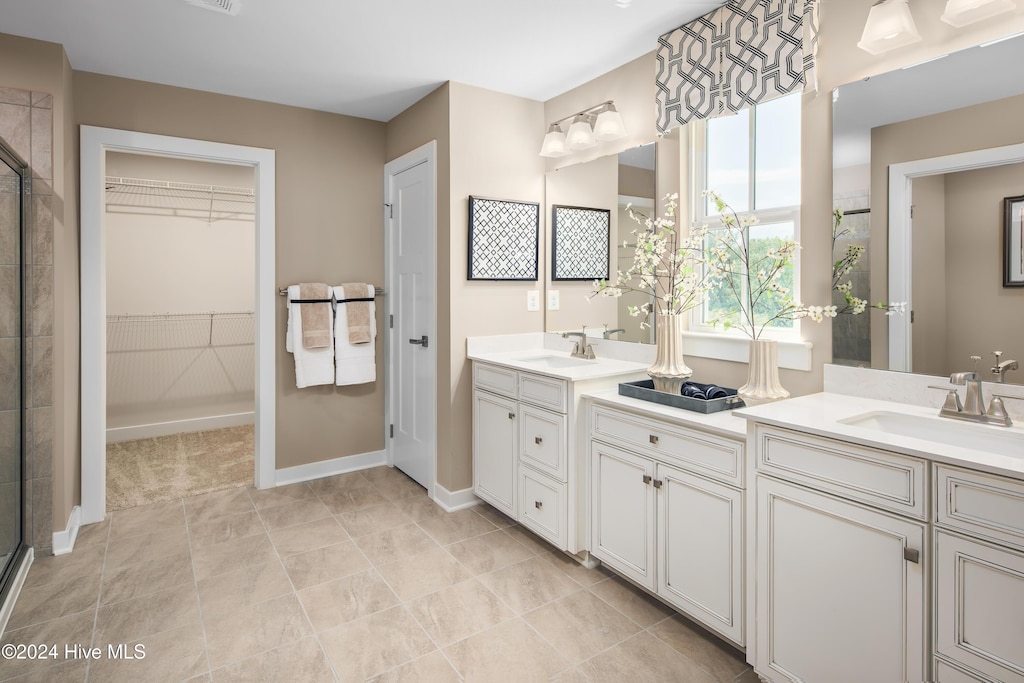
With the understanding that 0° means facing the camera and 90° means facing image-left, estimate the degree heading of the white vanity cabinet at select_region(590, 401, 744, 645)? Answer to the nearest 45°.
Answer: approximately 45°

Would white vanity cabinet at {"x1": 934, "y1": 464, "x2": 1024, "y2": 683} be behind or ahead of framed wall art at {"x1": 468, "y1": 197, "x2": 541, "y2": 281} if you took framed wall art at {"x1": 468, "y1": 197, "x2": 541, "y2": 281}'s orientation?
ahead

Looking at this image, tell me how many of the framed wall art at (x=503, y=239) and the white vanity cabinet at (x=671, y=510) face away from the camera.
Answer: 0

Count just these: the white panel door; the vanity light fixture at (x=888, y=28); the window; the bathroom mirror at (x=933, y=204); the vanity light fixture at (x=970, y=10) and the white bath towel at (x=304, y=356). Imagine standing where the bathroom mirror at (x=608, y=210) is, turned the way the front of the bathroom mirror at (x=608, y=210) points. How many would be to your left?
4

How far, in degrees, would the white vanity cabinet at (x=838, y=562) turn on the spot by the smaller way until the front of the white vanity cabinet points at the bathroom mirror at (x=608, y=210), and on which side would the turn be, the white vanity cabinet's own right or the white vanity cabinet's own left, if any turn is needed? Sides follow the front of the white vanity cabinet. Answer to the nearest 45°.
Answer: approximately 90° to the white vanity cabinet's own right

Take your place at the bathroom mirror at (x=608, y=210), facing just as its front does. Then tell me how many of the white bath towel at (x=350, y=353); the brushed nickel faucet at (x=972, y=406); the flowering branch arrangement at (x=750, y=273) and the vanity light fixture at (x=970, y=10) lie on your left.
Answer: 3

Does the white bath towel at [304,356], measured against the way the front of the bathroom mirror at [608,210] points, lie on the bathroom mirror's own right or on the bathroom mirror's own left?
on the bathroom mirror's own right

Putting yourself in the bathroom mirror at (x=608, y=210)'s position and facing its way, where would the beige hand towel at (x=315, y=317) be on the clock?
The beige hand towel is roughly at 2 o'clock from the bathroom mirror.

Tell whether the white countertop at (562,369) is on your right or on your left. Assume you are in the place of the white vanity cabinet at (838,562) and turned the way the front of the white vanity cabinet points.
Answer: on your right

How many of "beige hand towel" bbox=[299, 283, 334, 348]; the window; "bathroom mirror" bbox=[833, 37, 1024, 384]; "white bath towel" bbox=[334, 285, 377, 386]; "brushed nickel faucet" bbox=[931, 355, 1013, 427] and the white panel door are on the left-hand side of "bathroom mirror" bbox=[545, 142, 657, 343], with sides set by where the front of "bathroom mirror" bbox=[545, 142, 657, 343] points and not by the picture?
3

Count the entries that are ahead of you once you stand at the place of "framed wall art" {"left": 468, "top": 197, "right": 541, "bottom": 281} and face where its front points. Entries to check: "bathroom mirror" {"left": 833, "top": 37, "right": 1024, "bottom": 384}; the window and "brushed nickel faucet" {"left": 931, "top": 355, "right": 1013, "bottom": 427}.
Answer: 3
